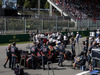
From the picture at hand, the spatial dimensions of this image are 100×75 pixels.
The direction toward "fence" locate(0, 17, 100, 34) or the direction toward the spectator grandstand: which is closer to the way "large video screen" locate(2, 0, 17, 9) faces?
the fence

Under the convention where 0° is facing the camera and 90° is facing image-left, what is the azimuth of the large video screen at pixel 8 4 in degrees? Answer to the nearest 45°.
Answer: approximately 0°

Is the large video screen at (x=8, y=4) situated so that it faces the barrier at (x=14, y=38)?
yes

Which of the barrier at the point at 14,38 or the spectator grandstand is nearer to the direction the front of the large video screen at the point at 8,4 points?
the barrier

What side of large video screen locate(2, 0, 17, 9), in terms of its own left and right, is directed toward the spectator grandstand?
left
